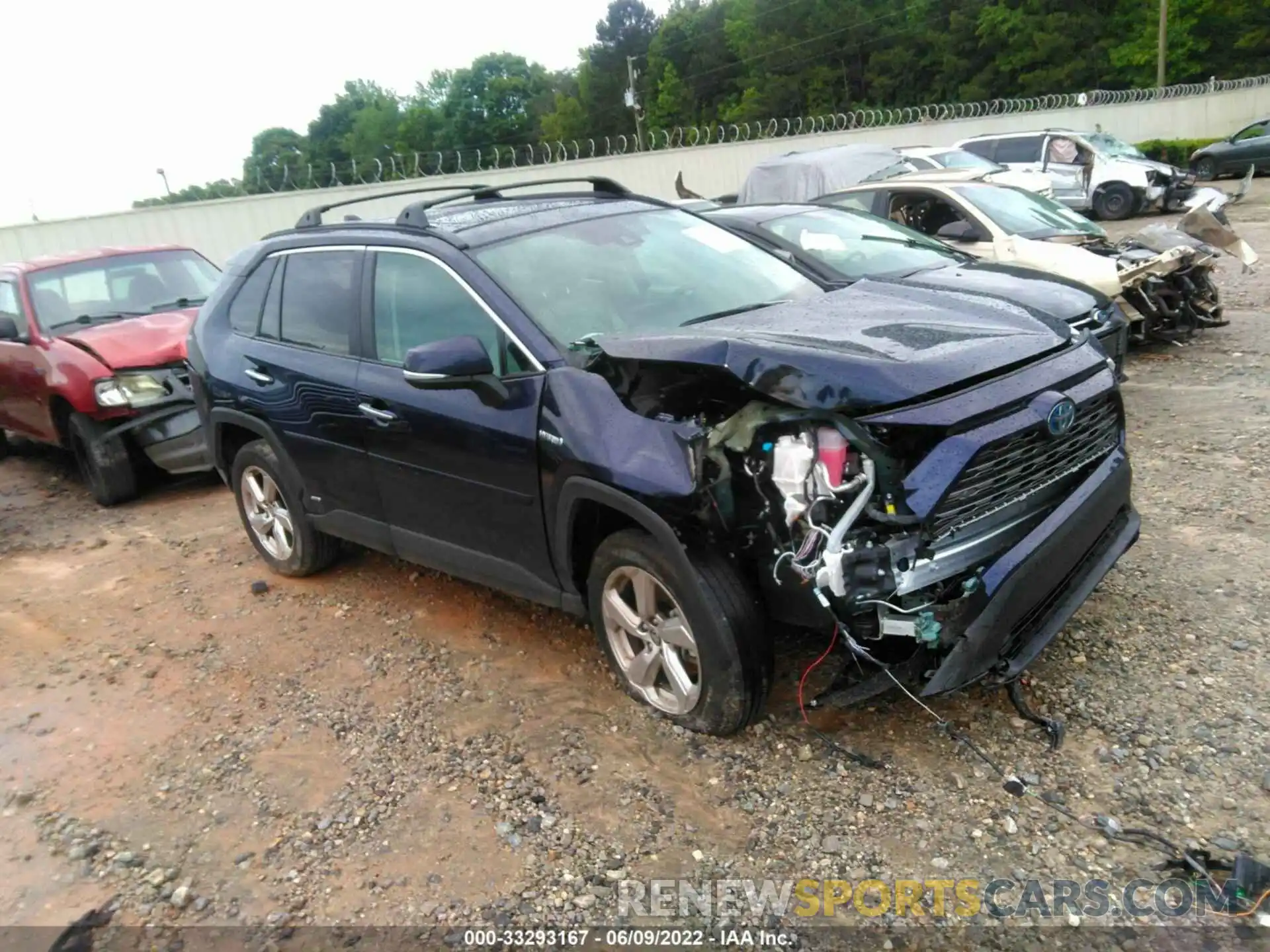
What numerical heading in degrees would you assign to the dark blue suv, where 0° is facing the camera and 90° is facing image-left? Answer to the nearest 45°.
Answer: approximately 315°

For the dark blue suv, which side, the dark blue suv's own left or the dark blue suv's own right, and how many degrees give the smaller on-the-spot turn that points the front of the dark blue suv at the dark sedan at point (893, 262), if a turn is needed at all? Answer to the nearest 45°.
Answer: approximately 90° to the dark blue suv's own left

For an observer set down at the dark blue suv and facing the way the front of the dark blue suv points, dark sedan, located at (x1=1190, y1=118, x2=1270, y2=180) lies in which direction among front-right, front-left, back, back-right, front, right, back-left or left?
left

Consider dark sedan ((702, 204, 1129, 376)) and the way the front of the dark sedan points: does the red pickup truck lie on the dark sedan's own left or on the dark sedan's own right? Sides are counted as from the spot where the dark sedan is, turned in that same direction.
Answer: on the dark sedan's own right

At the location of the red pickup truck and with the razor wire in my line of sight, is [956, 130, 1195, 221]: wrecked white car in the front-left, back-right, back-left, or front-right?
front-right

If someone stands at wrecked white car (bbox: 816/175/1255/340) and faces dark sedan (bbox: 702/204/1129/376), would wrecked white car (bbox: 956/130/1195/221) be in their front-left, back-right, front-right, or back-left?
back-right

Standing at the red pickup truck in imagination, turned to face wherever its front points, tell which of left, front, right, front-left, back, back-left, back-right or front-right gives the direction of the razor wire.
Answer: left

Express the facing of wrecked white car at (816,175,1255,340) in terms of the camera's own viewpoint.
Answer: facing the viewer and to the right of the viewer

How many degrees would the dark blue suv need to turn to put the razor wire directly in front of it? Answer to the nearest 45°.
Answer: approximately 135° to its left

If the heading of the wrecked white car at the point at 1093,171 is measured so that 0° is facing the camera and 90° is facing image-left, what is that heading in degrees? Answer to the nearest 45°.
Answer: approximately 315°

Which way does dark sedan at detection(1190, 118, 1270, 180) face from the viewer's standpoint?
to the viewer's left

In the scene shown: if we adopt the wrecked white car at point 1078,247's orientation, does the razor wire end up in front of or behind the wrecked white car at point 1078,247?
behind
